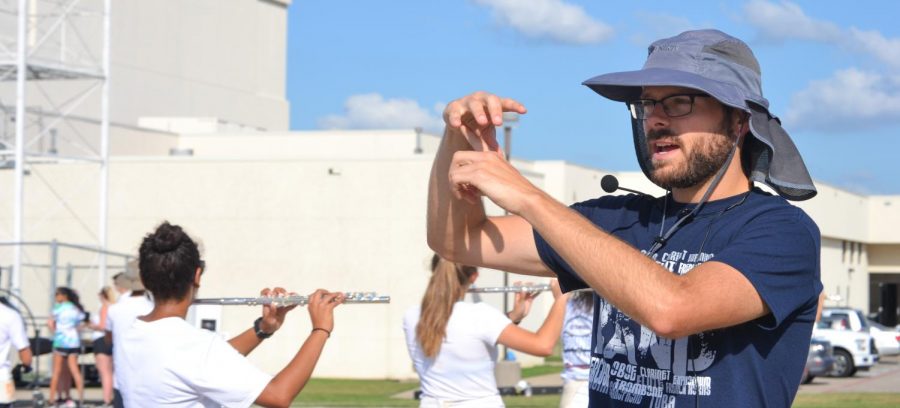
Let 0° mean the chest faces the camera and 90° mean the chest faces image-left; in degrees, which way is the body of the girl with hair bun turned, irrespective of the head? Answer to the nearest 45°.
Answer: approximately 225°

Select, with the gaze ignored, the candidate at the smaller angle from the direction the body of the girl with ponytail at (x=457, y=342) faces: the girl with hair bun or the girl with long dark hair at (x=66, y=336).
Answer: the girl with long dark hair

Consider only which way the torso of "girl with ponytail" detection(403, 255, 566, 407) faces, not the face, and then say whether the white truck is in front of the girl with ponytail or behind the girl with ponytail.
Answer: in front

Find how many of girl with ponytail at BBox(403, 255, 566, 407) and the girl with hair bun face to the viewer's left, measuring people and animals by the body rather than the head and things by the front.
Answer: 0

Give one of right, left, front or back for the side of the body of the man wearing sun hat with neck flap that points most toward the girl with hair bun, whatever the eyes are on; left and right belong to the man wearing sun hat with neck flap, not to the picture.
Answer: right

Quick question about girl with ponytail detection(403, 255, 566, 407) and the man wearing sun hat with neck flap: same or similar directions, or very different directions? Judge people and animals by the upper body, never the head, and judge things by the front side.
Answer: very different directions

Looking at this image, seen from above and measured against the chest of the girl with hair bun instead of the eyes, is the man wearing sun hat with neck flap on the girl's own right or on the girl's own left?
on the girl's own right

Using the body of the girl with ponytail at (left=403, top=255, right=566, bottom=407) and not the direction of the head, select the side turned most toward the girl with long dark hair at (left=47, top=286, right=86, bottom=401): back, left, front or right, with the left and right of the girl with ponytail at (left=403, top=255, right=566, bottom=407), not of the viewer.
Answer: left

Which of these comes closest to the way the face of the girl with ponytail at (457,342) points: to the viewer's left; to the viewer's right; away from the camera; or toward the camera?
away from the camera

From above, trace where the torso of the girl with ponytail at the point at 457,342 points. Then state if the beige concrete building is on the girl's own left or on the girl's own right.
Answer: on the girl's own left

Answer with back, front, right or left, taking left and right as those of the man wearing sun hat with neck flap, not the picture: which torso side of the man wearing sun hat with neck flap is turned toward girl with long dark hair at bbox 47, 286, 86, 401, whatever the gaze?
right

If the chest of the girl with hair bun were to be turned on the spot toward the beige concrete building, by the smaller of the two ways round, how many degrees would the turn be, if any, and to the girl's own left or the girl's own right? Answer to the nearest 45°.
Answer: approximately 45° to the girl's own left

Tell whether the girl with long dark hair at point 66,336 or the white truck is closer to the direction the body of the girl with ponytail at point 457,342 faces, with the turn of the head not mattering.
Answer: the white truck
